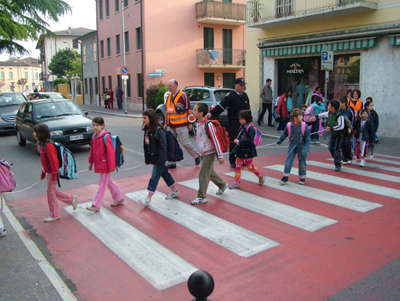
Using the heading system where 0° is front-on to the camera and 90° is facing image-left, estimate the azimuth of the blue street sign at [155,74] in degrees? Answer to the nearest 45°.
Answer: approximately 0°

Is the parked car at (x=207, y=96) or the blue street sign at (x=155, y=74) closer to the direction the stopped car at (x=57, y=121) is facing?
the parked car

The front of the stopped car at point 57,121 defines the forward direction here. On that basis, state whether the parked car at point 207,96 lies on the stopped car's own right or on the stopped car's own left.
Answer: on the stopped car's own left

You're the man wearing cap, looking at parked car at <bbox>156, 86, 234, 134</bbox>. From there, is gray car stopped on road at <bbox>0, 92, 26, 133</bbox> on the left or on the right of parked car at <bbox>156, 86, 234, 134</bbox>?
left

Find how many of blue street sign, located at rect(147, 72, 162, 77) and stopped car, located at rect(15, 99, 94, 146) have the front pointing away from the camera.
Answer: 0

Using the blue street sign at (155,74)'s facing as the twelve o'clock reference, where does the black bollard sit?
The black bollard is roughly at 12 o'clock from the blue street sign.

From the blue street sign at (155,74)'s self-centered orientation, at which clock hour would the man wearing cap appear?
The man wearing cap is roughly at 12 o'clock from the blue street sign.

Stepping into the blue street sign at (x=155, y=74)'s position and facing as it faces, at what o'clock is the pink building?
The pink building is roughly at 7 o'clock from the blue street sign.

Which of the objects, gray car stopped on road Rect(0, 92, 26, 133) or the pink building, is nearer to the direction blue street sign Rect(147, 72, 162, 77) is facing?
the gray car stopped on road
